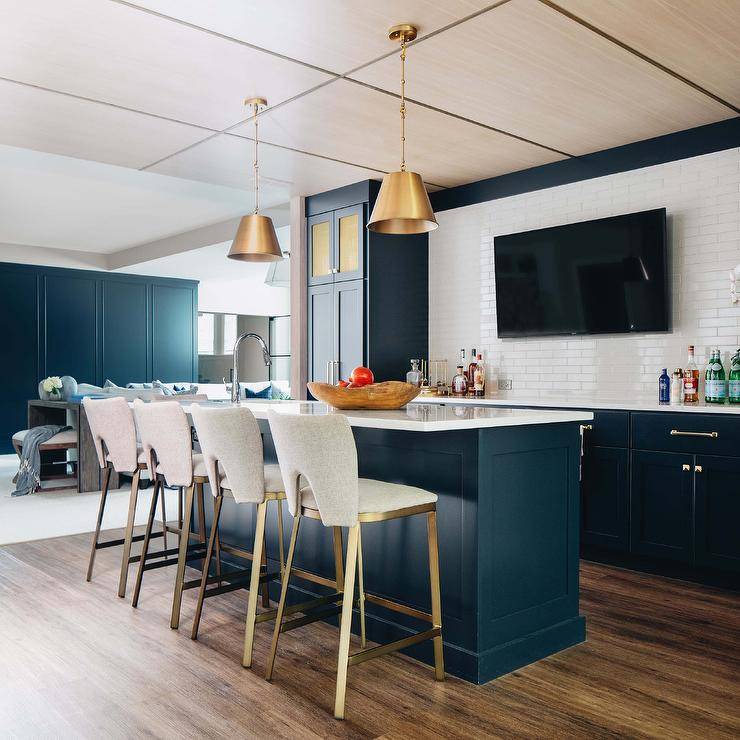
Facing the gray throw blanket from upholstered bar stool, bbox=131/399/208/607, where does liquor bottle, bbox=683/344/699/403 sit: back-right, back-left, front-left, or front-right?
back-right

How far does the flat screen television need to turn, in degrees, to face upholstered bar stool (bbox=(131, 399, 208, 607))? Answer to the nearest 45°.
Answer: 0° — it already faces it

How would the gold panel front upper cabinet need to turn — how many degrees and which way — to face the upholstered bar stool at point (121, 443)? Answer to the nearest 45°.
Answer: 0° — it already faces it

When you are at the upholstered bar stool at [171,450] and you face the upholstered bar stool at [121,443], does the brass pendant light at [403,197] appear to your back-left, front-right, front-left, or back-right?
back-right

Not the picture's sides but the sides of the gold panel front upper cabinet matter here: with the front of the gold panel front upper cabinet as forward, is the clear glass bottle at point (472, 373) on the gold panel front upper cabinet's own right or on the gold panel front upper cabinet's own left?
on the gold panel front upper cabinet's own left

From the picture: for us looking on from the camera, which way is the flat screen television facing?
facing the viewer and to the left of the viewer

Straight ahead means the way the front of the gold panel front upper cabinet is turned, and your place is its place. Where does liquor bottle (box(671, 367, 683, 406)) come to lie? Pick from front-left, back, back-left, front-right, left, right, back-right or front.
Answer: left

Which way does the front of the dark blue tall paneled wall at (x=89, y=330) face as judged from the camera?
facing the viewer and to the right of the viewer

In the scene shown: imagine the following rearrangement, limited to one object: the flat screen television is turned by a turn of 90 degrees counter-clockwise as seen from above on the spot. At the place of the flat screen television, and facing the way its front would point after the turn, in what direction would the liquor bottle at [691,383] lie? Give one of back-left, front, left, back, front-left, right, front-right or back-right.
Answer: front

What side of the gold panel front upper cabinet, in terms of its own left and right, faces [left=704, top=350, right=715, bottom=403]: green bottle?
left

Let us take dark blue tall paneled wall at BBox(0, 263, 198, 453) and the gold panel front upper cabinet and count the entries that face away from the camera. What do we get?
0

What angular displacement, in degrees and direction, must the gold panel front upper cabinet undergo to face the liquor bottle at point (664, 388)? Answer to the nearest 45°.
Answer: approximately 90° to its left

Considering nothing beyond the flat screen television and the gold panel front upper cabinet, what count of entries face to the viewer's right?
0

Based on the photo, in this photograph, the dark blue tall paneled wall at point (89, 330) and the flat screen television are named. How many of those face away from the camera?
0

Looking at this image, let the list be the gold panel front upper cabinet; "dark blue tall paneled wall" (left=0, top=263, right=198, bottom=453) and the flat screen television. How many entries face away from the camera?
0

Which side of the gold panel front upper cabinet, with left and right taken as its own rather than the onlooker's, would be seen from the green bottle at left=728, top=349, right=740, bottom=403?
left
